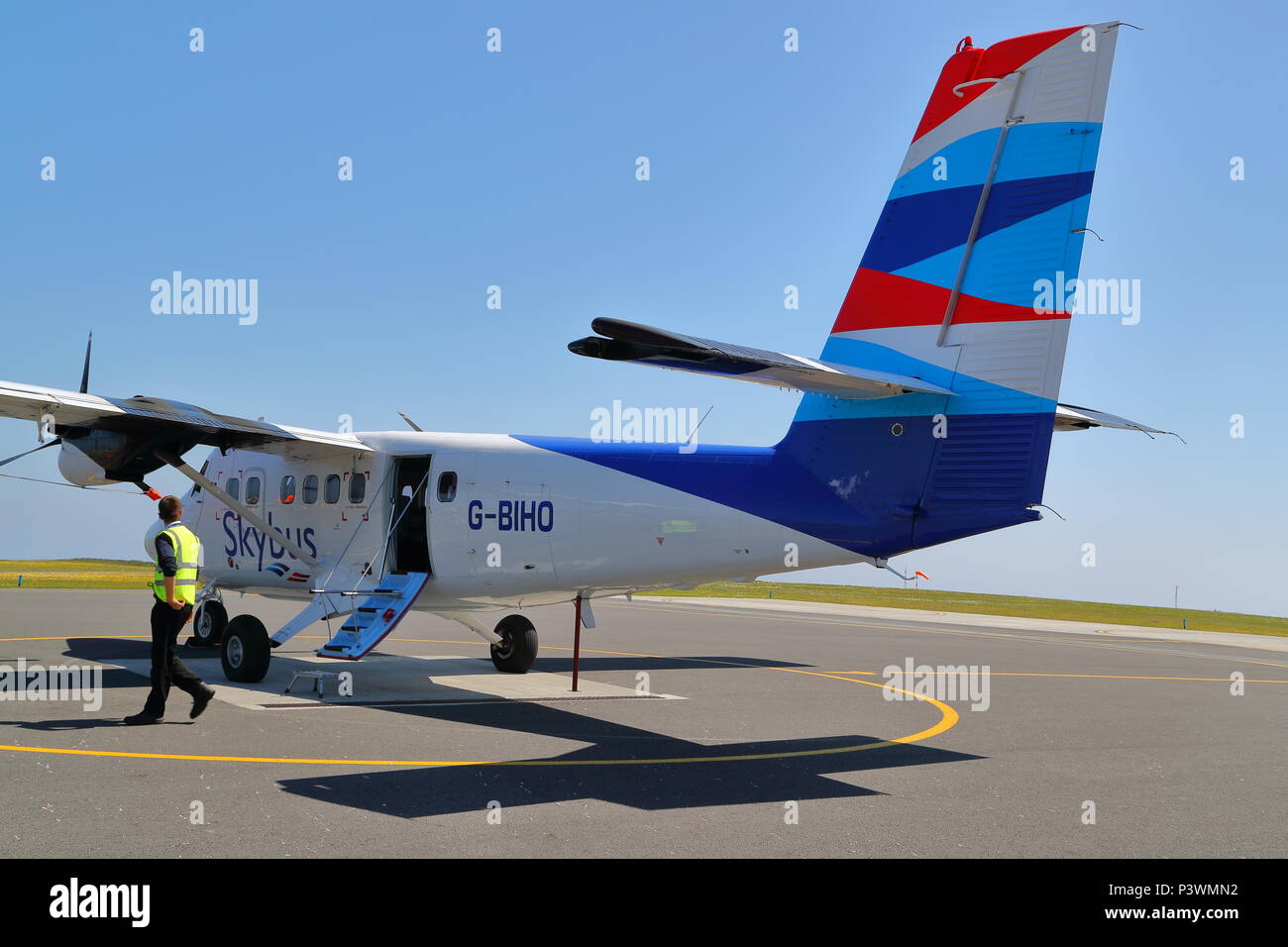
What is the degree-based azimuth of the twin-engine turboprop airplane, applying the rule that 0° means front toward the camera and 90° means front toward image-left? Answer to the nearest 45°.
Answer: approximately 135°
